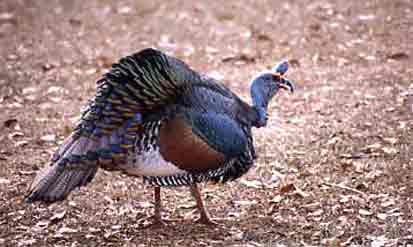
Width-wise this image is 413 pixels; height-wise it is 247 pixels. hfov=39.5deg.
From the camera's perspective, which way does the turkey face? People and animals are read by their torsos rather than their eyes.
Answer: to the viewer's right

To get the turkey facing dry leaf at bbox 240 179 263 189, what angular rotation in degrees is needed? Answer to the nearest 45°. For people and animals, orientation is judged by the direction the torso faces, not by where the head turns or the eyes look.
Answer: approximately 45° to its left

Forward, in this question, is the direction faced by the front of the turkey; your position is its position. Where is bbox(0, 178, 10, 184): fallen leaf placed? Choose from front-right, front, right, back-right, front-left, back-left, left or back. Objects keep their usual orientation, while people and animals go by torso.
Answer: back-left

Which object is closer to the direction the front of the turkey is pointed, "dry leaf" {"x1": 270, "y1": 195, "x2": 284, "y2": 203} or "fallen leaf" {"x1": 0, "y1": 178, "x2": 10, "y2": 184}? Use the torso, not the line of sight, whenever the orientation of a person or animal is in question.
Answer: the dry leaf

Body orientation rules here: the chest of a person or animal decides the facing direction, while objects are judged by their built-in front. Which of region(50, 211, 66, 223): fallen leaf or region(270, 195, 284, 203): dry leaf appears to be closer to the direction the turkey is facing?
the dry leaf

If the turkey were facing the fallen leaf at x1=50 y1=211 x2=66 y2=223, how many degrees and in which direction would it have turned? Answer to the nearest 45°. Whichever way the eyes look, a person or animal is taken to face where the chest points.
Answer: approximately 135° to its left

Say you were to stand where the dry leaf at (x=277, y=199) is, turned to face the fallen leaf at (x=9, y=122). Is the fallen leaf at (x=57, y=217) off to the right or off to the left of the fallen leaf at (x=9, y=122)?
left

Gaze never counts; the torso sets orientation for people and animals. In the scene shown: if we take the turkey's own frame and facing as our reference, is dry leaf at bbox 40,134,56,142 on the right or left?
on its left
